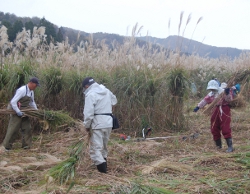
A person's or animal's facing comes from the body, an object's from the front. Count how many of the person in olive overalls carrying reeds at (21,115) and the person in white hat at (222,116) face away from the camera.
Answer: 0

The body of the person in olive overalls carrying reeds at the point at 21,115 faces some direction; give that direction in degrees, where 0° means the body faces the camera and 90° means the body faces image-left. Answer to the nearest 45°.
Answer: approximately 315°

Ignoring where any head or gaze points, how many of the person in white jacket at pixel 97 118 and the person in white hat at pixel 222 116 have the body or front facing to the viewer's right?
0

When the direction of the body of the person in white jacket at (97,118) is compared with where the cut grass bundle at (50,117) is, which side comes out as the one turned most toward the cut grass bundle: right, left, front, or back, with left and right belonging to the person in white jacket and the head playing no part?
front

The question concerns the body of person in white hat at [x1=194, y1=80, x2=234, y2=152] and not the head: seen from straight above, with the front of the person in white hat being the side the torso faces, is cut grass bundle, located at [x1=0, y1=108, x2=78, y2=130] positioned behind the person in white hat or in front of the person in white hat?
in front

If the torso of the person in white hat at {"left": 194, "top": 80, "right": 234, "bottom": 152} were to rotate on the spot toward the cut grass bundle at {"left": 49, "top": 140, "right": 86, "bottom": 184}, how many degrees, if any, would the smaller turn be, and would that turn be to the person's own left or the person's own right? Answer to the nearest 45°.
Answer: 0° — they already face it

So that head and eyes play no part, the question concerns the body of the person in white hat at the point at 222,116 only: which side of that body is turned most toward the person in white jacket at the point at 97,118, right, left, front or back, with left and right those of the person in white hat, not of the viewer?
front

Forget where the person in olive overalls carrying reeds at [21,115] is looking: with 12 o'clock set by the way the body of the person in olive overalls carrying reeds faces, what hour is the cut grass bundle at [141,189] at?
The cut grass bundle is roughly at 1 o'clock from the person in olive overalls carrying reeds.
